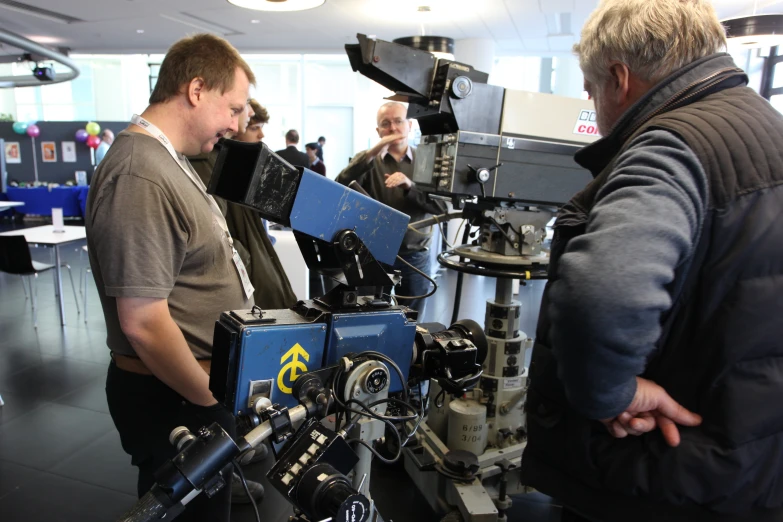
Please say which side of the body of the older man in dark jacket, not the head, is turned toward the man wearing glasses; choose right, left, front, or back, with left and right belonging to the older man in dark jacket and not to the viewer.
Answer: front

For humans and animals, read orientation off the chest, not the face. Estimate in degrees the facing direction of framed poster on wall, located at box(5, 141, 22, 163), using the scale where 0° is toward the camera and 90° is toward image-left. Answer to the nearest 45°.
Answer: approximately 0°

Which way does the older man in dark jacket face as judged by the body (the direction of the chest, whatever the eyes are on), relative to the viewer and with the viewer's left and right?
facing away from the viewer and to the left of the viewer

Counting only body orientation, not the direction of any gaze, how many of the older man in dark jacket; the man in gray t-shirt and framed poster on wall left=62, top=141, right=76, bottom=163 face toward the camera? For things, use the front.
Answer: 1

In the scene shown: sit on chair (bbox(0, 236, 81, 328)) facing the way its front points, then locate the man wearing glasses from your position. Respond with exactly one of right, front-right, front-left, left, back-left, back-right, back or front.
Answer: right

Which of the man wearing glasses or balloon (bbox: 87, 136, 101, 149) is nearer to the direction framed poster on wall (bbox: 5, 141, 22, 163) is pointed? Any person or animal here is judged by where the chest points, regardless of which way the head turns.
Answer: the man wearing glasses

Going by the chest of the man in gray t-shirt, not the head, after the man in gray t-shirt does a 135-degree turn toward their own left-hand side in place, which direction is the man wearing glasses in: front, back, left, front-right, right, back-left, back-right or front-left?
right

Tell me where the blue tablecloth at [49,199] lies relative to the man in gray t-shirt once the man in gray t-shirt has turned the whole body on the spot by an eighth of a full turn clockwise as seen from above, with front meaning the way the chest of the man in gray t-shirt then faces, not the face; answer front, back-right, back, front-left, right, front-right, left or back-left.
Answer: back-left

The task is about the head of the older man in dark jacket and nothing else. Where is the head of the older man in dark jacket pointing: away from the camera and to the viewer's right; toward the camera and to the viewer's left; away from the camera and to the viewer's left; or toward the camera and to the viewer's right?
away from the camera and to the viewer's left

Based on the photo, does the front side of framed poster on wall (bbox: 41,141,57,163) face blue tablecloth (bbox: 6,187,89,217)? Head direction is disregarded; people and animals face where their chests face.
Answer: yes

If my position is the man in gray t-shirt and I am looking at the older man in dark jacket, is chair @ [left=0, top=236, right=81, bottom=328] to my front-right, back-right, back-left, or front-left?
back-left

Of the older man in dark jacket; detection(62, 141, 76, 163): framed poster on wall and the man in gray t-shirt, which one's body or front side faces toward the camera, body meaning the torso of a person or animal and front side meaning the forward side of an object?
the framed poster on wall

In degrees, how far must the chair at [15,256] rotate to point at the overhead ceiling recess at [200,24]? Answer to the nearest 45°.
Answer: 0° — it already faces it

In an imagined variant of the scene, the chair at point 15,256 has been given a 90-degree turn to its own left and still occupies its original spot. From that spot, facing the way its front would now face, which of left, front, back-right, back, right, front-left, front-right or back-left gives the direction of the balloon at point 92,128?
front-right

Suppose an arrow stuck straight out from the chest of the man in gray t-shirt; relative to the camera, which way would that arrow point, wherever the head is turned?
to the viewer's right

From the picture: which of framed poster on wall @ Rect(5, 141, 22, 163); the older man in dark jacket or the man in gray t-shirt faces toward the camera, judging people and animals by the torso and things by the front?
the framed poster on wall

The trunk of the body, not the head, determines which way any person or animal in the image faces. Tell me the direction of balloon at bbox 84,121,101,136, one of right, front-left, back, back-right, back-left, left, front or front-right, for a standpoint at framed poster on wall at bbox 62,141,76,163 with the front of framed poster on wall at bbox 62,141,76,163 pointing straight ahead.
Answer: front-left
